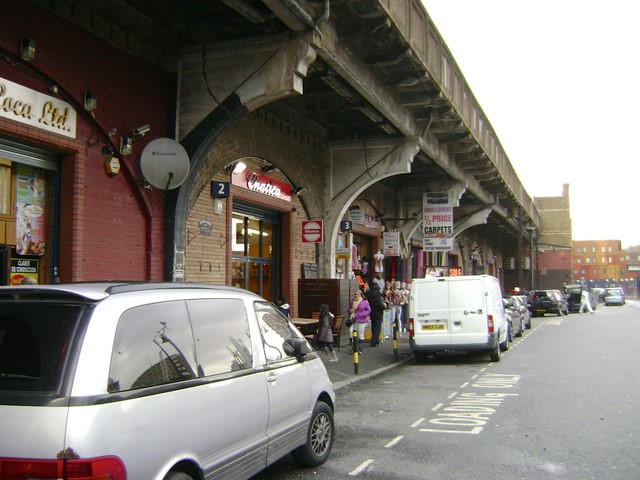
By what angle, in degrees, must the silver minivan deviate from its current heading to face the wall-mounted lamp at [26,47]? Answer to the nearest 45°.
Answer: approximately 45° to its left

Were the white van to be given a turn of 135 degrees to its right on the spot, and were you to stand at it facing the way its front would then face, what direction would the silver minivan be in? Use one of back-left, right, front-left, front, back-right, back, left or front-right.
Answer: front-right

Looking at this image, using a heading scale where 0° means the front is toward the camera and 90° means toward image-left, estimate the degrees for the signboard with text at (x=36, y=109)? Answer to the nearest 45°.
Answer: approximately 315°

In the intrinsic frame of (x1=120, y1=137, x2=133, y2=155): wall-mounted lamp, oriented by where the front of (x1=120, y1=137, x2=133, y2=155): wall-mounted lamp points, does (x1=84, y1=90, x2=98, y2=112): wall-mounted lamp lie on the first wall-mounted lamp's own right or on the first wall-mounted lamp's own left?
on the first wall-mounted lamp's own right

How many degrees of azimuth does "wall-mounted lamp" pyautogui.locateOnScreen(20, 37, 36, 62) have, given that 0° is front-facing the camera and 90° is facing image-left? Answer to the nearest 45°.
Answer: approximately 315°

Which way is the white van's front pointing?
away from the camera

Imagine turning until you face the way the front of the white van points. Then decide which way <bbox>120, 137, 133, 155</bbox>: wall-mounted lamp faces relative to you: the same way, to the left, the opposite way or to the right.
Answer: to the right

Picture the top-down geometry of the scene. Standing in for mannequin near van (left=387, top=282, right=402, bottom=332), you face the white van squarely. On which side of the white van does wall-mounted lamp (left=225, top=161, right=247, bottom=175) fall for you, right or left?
right

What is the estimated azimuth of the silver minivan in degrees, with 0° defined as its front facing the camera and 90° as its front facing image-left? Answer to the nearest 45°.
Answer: approximately 225°
